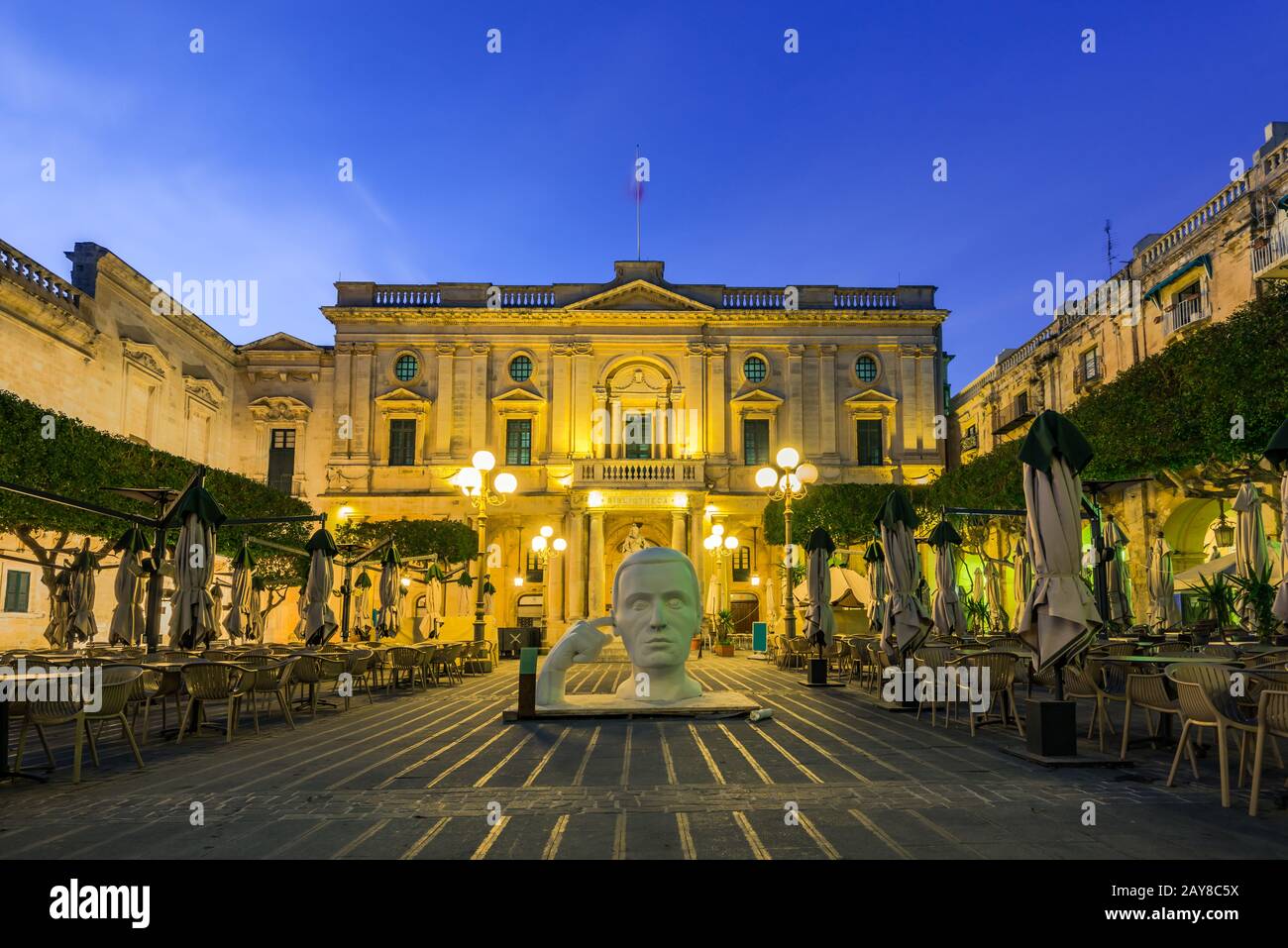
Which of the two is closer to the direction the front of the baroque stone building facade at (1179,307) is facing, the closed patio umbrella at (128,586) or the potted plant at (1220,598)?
the closed patio umbrella

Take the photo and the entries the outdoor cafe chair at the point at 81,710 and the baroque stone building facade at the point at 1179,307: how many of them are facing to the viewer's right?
0

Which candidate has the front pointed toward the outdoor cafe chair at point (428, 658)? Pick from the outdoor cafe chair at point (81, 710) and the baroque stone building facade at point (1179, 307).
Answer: the baroque stone building facade

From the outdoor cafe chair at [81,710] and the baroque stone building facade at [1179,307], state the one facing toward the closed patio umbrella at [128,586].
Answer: the baroque stone building facade

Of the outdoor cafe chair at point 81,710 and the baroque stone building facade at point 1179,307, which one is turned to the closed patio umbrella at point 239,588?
the baroque stone building facade

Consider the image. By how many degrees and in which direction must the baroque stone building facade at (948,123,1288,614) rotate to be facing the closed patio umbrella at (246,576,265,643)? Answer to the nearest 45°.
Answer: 0° — it already faces it

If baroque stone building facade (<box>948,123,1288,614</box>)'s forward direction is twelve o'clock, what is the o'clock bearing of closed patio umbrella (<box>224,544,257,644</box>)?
The closed patio umbrella is roughly at 12 o'clock from the baroque stone building facade.

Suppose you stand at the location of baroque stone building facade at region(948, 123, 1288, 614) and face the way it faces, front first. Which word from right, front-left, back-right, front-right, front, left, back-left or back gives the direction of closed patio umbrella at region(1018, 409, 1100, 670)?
front-left

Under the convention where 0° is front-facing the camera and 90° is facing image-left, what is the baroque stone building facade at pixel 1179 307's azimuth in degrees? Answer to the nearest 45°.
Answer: approximately 45°

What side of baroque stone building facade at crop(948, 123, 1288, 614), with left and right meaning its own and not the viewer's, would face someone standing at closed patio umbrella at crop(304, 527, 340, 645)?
front

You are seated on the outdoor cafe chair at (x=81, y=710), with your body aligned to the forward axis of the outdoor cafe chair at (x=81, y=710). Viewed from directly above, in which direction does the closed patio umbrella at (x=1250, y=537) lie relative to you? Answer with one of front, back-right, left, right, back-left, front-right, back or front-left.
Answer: back-right

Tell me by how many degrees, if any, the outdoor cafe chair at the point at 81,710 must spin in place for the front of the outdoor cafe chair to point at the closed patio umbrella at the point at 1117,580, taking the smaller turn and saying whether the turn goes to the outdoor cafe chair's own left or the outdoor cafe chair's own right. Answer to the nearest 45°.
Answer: approximately 135° to the outdoor cafe chair's own right
